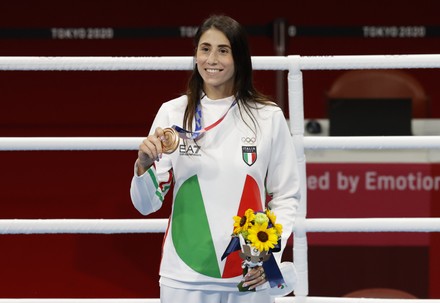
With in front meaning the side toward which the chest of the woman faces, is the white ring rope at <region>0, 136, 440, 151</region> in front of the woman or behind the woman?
behind

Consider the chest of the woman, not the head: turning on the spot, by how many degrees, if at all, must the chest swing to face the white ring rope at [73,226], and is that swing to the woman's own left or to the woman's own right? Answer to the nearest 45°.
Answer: approximately 135° to the woman's own right

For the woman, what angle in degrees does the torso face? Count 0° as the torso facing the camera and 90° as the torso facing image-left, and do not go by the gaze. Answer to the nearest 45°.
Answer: approximately 0°

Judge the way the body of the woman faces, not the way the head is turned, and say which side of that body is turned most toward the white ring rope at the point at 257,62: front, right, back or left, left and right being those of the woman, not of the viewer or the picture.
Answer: back
